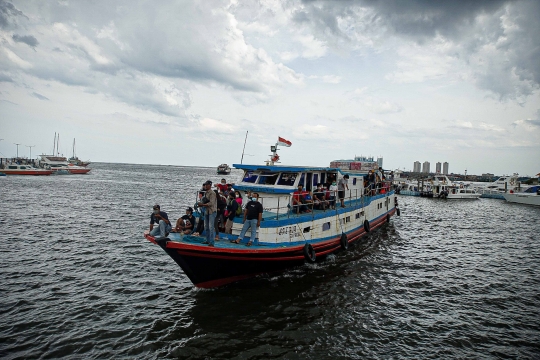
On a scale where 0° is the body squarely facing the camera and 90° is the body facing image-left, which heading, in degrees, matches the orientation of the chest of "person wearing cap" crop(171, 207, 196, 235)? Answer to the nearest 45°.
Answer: approximately 45°

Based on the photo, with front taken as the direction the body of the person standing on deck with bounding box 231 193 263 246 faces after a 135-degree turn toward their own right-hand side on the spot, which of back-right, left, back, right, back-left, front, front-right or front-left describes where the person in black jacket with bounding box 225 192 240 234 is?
front-left

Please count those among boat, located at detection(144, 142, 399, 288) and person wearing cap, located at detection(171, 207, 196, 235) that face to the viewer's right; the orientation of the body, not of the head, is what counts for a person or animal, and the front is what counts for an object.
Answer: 0

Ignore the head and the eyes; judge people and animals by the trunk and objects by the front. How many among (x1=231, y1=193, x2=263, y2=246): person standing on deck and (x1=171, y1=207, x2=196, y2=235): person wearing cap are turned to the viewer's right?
0

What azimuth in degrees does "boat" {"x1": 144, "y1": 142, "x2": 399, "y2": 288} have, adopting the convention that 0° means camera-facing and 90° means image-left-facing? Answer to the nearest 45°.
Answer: approximately 45°

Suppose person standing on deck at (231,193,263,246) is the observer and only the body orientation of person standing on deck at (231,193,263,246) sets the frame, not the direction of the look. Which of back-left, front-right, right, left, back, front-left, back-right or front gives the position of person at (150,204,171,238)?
front-right

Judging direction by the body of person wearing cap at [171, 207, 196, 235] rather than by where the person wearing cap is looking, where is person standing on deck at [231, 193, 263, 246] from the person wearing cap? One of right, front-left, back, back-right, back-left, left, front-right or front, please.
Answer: left

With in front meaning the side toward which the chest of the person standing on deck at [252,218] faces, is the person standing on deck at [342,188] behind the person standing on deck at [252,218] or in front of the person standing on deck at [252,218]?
behind

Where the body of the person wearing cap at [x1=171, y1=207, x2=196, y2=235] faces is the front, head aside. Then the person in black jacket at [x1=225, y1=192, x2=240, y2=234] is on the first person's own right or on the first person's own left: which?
on the first person's own left

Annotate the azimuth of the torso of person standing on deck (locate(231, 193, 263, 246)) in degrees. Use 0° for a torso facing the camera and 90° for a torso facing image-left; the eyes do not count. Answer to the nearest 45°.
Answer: approximately 45°
